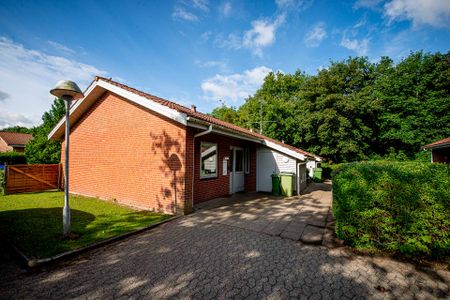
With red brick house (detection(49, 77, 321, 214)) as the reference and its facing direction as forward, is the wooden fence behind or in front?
behind

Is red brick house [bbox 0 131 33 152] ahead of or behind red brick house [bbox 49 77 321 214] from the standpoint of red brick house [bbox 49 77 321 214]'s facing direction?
behind

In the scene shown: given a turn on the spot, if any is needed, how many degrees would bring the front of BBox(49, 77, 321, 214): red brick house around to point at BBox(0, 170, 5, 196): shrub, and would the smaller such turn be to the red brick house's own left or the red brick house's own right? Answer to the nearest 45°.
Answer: approximately 180°

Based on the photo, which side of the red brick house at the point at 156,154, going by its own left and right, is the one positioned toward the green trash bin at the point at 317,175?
left

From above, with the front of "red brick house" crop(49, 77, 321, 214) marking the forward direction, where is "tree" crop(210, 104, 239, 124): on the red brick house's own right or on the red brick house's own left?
on the red brick house's own left

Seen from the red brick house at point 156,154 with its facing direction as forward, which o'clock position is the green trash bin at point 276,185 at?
The green trash bin is roughly at 10 o'clock from the red brick house.

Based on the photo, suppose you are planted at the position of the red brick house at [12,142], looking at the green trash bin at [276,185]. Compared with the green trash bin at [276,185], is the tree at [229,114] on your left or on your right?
left

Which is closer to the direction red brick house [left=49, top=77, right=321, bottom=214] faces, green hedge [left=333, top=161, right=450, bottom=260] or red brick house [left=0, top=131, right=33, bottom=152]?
the green hedge

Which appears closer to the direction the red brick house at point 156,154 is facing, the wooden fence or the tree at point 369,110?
the tree

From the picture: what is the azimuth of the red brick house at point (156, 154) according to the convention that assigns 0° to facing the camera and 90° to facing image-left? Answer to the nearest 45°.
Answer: approximately 315°

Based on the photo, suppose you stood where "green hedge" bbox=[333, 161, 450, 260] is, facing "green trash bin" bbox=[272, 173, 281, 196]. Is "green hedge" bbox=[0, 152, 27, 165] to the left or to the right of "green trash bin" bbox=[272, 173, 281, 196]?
left
